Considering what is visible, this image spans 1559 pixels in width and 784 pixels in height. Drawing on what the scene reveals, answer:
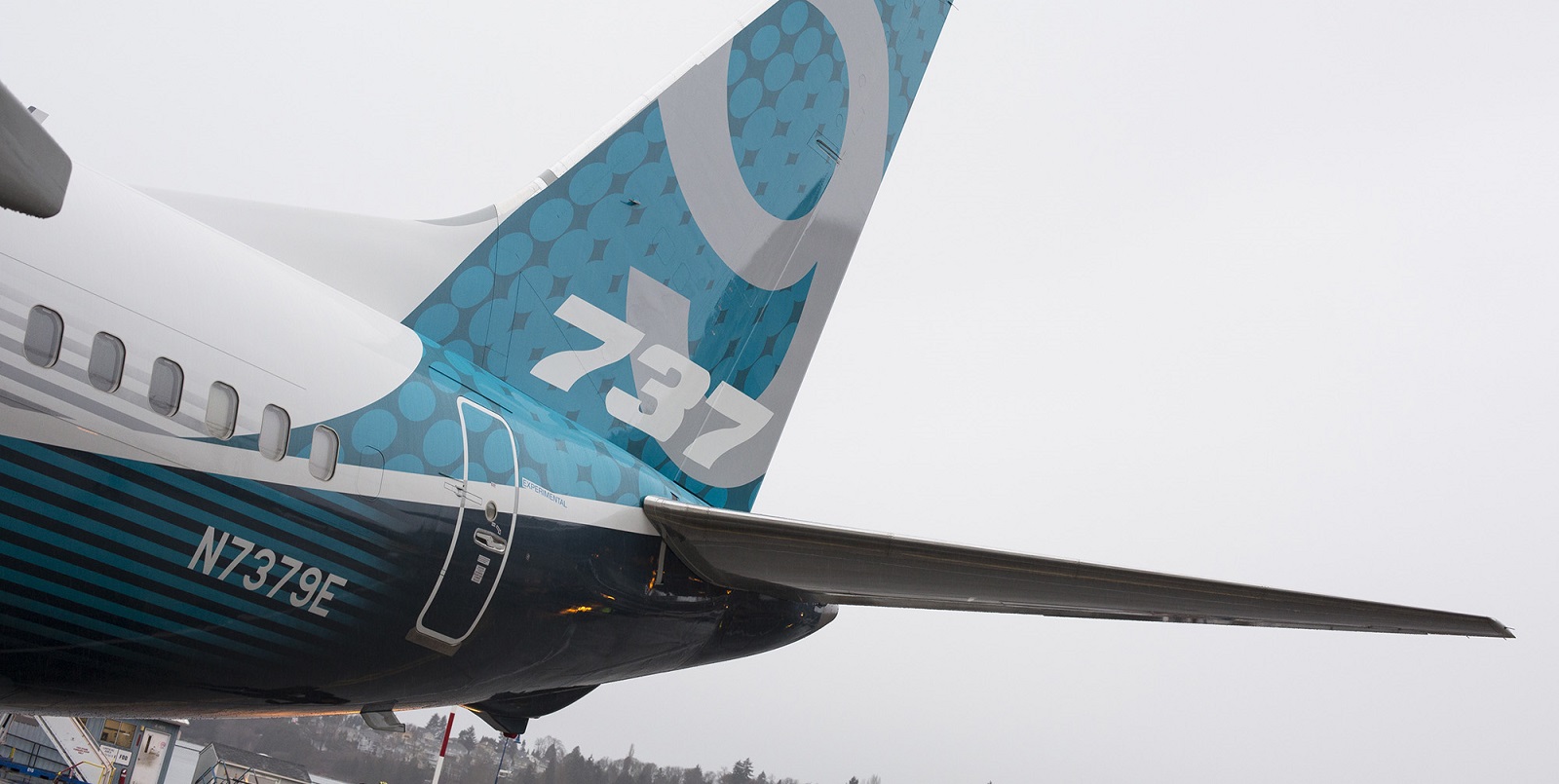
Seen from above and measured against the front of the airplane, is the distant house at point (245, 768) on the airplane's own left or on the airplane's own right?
on the airplane's own right
